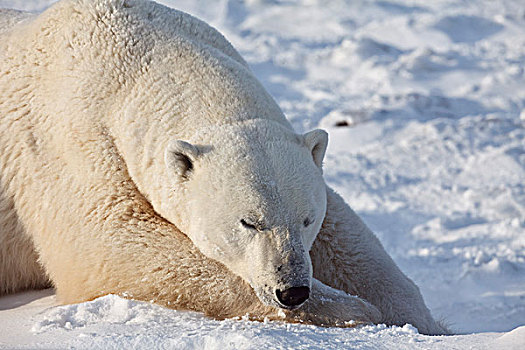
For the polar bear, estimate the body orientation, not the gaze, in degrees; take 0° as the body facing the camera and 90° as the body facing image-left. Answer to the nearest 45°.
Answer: approximately 315°
